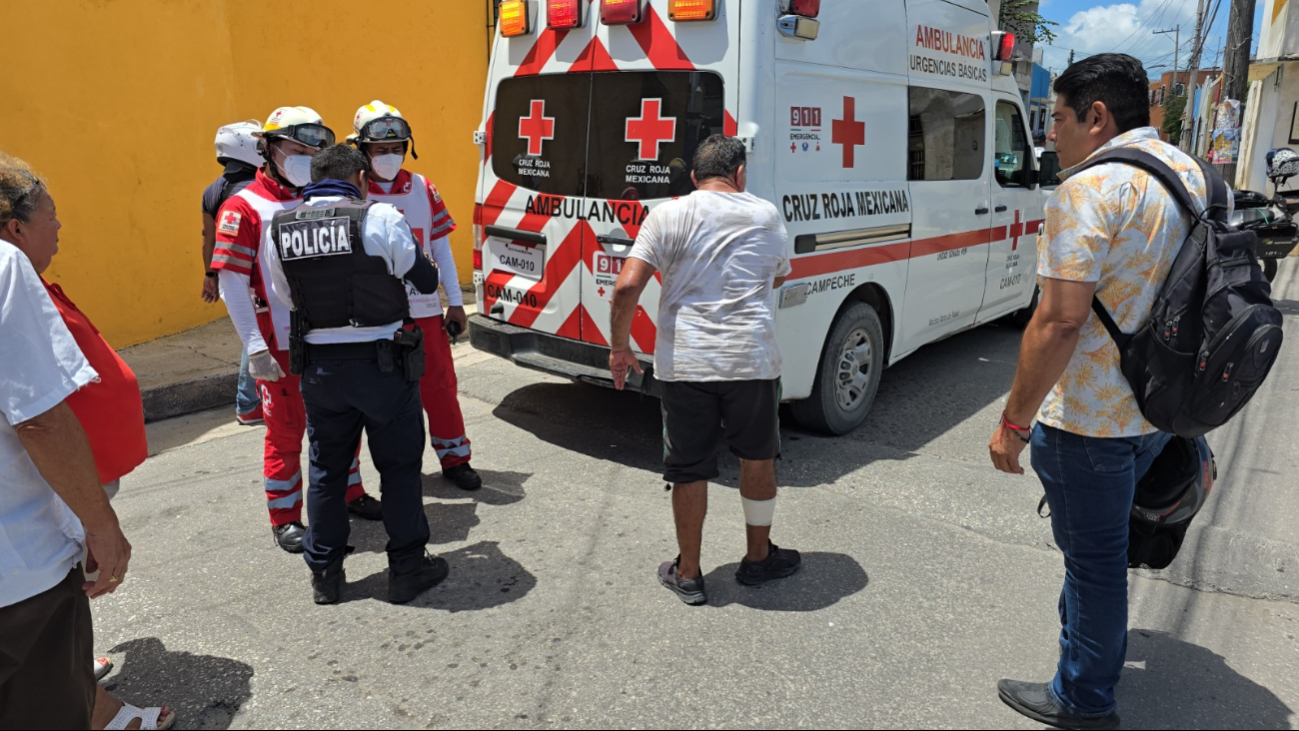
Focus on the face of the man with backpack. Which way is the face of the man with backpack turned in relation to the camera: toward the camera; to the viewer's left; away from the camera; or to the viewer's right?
to the viewer's left

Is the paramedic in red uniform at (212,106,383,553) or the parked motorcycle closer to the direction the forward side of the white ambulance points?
the parked motorcycle

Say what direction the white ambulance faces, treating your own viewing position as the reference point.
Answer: facing away from the viewer and to the right of the viewer

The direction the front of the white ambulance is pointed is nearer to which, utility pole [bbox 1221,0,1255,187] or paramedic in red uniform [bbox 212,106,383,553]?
the utility pole

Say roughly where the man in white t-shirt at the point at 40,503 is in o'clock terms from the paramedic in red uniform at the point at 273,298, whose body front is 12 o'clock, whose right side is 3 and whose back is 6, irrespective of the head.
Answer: The man in white t-shirt is roughly at 2 o'clock from the paramedic in red uniform.

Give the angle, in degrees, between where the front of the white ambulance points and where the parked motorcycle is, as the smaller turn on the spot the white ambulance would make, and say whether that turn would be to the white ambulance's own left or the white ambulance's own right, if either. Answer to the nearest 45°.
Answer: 0° — it already faces it

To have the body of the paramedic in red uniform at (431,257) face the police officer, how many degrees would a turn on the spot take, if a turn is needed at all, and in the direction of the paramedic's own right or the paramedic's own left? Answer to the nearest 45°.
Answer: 0° — they already face them

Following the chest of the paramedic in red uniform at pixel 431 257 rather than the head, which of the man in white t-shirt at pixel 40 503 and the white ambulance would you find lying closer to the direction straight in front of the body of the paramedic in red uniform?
the man in white t-shirt

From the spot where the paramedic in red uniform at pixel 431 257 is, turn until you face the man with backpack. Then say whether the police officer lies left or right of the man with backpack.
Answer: right

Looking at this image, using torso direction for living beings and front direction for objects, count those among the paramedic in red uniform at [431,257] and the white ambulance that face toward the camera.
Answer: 1

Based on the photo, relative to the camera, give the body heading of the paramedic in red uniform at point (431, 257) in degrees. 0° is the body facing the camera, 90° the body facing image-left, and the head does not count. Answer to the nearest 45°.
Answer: approximately 0°

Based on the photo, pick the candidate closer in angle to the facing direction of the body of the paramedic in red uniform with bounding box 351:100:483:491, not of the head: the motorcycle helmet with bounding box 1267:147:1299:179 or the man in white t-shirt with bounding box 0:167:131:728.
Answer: the man in white t-shirt

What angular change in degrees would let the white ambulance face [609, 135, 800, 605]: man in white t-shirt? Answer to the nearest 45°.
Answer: approximately 135° to its right

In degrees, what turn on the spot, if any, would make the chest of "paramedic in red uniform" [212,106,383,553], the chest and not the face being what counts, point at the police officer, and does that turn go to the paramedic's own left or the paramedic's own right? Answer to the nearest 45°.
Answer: approximately 45° to the paramedic's own right

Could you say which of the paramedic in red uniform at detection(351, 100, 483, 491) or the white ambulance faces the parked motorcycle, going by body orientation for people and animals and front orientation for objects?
the white ambulance

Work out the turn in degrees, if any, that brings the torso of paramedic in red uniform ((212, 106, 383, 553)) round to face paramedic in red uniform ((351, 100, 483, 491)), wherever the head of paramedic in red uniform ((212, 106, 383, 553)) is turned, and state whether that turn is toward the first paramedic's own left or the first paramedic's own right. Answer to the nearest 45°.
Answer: approximately 90° to the first paramedic's own left
